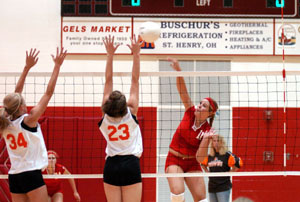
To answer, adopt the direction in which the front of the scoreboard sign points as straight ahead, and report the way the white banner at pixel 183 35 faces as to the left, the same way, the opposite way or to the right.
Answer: the same way

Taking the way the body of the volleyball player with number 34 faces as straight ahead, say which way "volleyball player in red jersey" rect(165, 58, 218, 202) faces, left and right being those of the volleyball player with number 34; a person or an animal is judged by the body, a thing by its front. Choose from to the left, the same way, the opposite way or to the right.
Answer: the opposite way

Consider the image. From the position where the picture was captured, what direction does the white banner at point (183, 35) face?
facing the viewer

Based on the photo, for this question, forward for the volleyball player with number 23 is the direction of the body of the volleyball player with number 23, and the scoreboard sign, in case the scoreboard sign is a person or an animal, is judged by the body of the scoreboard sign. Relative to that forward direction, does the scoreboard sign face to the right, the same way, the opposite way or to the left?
the opposite way

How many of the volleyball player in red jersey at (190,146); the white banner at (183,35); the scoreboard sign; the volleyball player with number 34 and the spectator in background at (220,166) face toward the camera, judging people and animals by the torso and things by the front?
4

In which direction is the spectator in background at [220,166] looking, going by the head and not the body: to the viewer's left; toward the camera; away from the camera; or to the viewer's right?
toward the camera

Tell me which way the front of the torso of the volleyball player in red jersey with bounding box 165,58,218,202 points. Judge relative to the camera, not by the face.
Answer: toward the camera

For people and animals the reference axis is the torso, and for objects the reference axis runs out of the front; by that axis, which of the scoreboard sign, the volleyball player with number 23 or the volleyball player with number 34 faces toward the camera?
the scoreboard sign

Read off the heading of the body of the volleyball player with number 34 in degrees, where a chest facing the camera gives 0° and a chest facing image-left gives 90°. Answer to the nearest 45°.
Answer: approximately 225°

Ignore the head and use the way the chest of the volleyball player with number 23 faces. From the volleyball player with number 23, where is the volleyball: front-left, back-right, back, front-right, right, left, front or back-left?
front

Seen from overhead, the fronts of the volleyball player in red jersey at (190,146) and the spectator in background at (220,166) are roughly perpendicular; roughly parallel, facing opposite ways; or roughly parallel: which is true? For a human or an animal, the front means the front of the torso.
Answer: roughly parallel

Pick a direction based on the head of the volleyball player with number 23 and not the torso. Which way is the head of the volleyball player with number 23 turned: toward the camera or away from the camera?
away from the camera

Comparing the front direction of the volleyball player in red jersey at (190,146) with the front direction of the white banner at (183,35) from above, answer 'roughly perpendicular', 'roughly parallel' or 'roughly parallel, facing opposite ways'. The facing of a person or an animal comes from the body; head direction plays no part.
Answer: roughly parallel

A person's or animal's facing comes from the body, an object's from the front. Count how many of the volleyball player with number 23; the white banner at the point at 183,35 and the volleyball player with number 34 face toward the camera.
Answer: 1

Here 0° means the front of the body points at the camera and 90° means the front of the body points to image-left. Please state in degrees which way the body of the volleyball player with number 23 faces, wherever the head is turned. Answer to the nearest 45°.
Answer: approximately 180°
